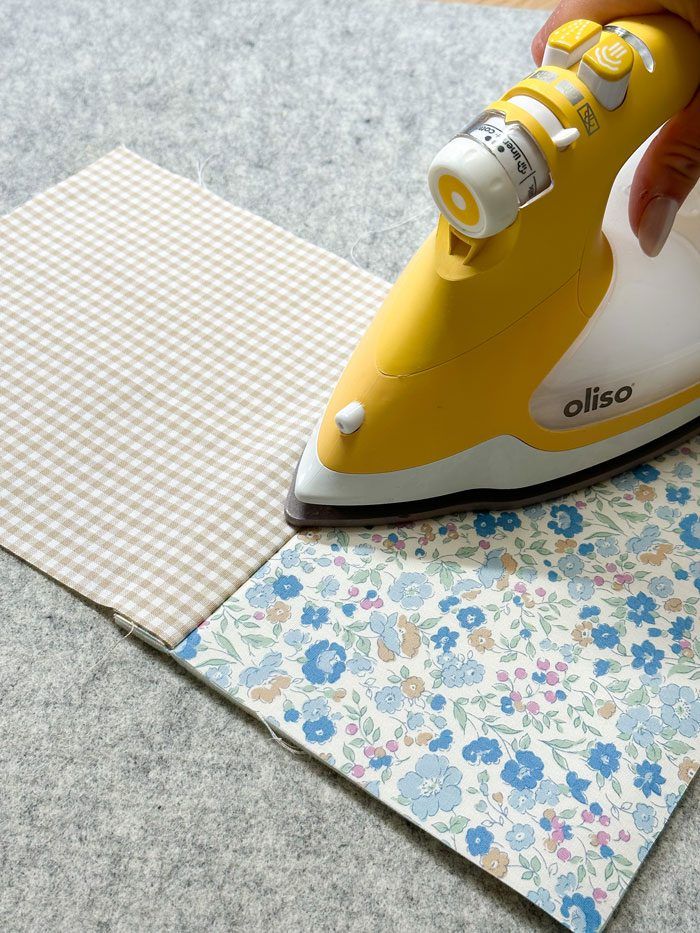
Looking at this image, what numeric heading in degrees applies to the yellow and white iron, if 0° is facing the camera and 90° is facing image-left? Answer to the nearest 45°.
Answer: approximately 45°
